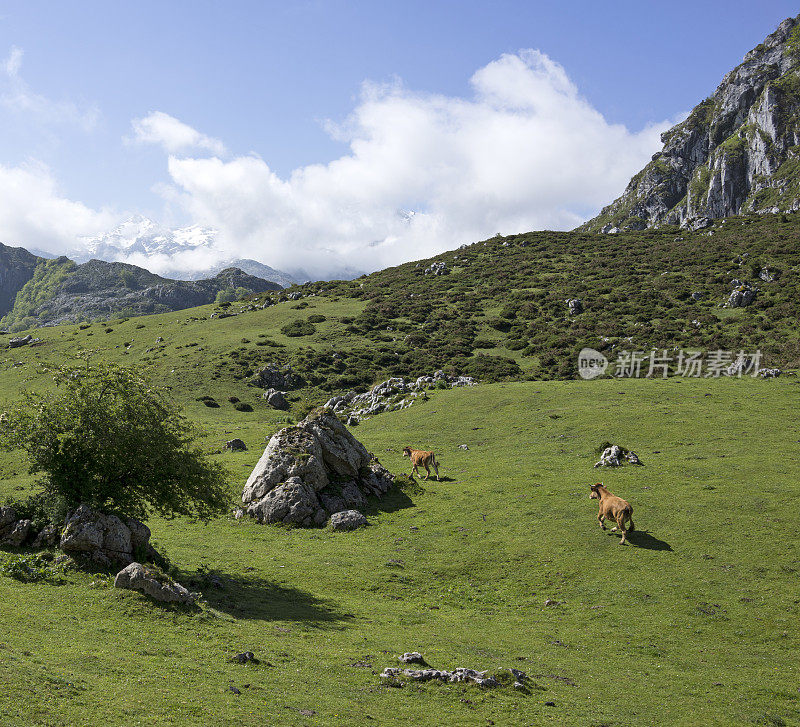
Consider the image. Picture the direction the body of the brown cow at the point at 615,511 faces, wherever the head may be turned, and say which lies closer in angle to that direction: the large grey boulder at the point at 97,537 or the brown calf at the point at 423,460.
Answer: the brown calf

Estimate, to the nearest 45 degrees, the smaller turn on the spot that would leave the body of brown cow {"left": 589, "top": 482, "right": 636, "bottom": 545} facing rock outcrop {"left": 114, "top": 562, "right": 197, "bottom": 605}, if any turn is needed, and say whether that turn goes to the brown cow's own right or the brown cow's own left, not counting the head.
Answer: approximately 90° to the brown cow's own left

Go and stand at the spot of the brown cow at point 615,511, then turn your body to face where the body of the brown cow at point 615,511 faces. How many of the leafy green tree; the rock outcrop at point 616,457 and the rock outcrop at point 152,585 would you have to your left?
2

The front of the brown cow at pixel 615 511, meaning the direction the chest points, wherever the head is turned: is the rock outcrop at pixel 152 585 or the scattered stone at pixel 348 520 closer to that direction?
the scattered stone

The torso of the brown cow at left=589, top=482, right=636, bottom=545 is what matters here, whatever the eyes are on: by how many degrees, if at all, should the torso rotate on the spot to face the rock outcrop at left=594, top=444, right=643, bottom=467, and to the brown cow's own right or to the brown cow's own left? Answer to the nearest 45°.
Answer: approximately 45° to the brown cow's own right

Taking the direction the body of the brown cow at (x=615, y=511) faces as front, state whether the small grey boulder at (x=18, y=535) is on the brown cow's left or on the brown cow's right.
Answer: on the brown cow's left

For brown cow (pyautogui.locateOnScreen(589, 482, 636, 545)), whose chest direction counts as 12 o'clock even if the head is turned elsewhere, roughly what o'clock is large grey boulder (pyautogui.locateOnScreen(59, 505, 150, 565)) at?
The large grey boulder is roughly at 9 o'clock from the brown cow.

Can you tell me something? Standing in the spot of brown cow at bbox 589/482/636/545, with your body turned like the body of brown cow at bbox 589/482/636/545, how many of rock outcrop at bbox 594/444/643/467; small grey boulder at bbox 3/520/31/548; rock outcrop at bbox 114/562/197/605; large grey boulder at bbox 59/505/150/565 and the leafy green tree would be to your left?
4

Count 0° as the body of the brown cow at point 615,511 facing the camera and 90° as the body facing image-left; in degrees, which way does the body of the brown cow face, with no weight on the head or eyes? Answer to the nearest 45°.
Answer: approximately 135°

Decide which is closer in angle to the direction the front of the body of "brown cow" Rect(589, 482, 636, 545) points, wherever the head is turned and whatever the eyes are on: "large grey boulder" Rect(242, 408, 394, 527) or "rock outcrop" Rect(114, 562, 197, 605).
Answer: the large grey boulder

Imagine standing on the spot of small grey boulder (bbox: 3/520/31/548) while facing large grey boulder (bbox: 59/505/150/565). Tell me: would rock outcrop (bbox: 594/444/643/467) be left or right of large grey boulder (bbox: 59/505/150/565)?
left
